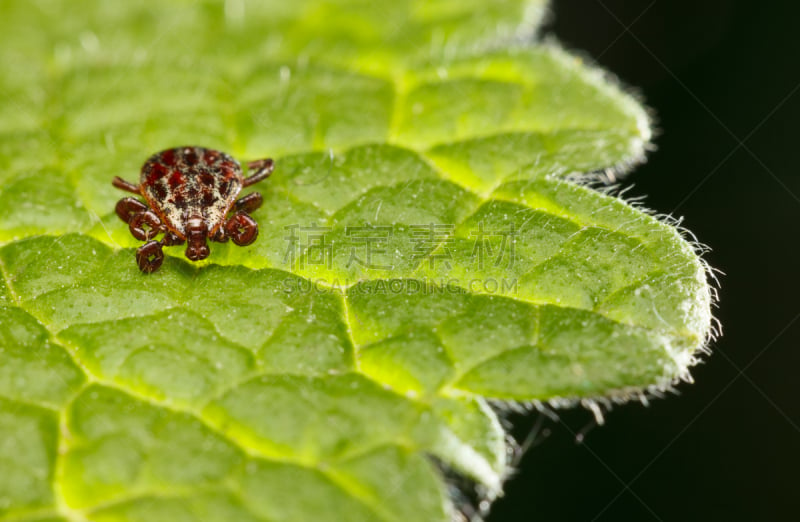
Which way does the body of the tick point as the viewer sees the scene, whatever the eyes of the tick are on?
toward the camera
